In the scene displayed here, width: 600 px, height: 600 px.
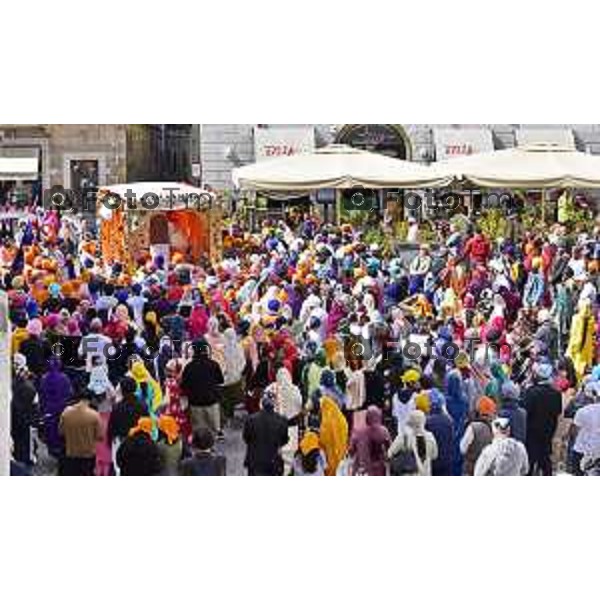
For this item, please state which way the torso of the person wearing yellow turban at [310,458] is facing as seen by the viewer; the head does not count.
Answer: away from the camera

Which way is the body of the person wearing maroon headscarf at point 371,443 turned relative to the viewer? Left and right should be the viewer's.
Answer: facing away from the viewer

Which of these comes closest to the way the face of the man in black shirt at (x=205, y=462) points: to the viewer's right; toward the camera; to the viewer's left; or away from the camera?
away from the camera

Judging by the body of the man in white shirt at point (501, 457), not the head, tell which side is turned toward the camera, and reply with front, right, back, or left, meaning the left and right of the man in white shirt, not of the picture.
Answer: back

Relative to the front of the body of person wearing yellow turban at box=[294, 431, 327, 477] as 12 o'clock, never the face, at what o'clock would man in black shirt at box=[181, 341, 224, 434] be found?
The man in black shirt is roughly at 11 o'clock from the person wearing yellow turban.

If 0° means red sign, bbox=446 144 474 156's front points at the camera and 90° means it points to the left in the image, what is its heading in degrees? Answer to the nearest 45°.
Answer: approximately 0°

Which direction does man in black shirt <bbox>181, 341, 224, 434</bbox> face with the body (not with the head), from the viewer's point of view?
away from the camera

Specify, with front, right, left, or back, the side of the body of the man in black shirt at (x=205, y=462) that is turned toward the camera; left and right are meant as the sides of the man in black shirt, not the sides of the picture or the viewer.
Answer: back

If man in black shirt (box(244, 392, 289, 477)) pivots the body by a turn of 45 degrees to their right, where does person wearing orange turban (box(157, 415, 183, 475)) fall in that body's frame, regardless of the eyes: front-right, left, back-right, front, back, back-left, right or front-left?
back-left

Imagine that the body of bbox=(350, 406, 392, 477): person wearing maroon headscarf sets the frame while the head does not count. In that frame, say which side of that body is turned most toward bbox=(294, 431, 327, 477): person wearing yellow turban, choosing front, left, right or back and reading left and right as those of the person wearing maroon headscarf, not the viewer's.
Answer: left

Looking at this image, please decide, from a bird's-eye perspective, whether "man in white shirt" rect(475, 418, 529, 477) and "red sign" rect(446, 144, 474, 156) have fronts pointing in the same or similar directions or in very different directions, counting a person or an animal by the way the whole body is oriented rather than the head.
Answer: very different directions
